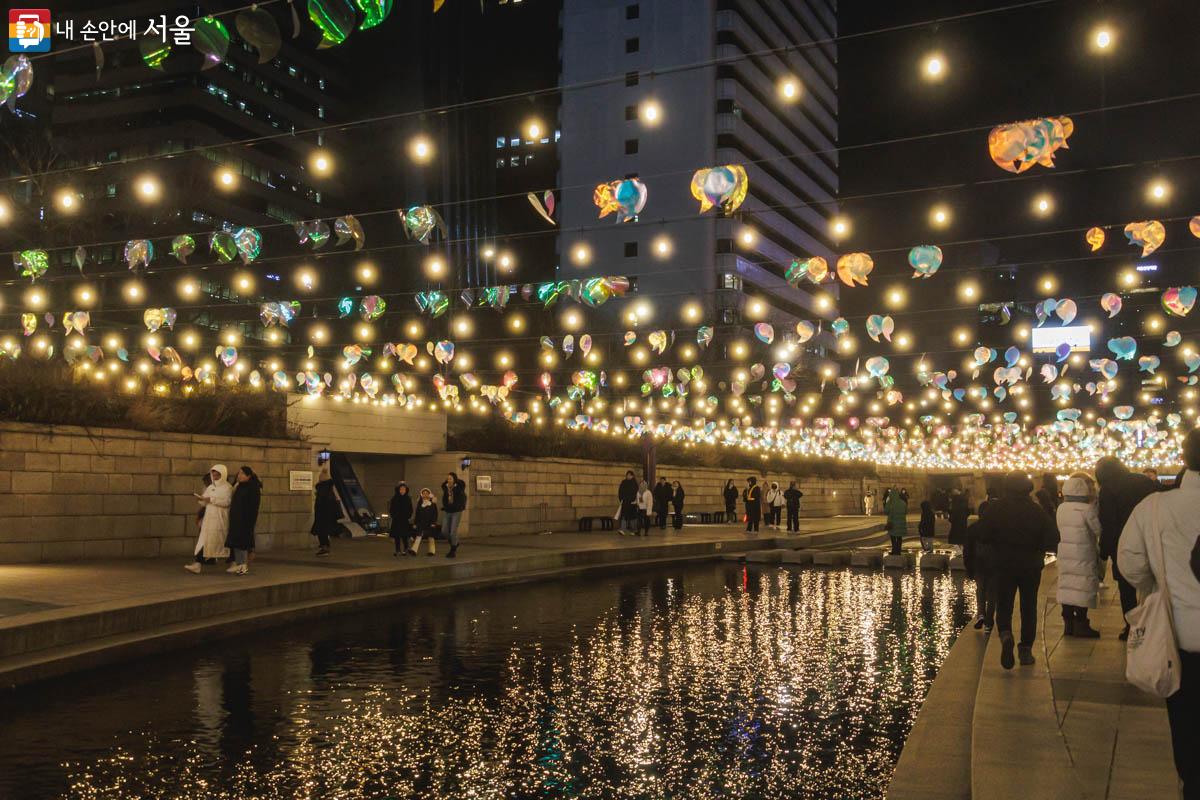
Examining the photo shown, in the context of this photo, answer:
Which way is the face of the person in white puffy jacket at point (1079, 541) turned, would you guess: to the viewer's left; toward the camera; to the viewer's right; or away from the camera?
away from the camera

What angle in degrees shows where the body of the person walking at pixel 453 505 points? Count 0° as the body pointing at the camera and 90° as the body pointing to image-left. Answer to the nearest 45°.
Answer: approximately 45°

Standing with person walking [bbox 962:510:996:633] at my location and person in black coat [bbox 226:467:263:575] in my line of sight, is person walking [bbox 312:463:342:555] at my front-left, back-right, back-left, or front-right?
front-right

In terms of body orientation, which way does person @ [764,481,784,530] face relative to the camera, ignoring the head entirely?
toward the camera

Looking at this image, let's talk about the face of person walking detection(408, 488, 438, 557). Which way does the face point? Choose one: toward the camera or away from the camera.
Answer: toward the camera

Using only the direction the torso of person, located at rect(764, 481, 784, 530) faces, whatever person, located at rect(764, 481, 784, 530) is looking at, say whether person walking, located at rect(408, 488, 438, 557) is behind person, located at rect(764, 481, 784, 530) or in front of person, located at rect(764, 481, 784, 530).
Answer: in front

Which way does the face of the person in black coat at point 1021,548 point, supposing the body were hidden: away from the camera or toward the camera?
away from the camera

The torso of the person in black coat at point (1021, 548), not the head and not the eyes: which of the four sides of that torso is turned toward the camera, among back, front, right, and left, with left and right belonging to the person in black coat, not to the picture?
back

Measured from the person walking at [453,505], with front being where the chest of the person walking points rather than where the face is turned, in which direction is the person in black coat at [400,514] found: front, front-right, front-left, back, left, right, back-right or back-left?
front-right
